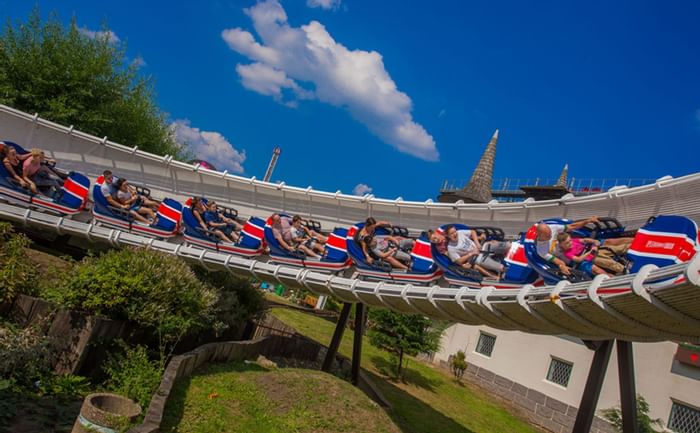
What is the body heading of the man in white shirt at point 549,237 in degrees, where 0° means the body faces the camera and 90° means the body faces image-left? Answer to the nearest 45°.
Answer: approximately 270°

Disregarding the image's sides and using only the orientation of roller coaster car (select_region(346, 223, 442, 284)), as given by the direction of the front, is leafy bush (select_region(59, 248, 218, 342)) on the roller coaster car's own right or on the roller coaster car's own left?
on the roller coaster car's own right

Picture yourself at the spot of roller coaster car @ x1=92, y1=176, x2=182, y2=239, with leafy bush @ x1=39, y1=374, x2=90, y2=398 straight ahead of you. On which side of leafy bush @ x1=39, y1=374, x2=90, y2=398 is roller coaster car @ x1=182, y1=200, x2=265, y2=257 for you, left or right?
left

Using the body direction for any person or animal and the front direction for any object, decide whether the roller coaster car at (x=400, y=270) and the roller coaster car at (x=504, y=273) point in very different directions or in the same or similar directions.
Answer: same or similar directions

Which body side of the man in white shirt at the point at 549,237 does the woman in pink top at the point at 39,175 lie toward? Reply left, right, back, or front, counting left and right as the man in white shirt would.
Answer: back

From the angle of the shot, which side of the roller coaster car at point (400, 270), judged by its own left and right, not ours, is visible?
right

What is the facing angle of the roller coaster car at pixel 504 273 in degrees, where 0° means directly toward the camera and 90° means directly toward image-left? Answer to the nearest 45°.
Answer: approximately 270°

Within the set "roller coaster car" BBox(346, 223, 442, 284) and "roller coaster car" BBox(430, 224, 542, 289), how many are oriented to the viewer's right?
2

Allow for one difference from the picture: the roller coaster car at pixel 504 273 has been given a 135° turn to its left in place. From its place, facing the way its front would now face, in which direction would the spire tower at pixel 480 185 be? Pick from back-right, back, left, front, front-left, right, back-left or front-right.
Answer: front-right
